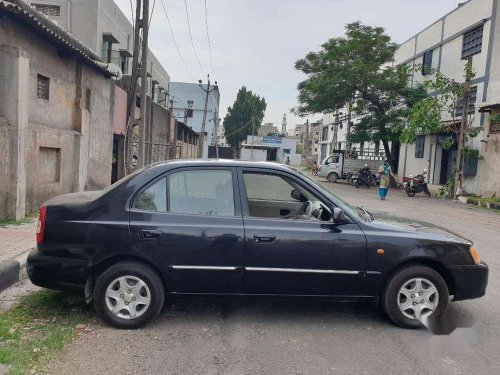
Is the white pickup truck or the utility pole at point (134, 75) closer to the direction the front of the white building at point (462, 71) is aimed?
the utility pole

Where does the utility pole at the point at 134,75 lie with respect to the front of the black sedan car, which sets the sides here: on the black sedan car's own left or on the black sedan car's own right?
on the black sedan car's own left

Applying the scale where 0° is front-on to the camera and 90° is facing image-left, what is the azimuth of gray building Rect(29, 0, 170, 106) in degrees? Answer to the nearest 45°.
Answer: approximately 315°

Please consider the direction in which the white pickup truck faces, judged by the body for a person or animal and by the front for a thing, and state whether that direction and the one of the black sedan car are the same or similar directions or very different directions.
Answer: very different directions

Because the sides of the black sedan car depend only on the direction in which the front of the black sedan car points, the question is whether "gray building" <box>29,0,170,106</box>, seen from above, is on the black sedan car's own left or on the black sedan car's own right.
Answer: on the black sedan car's own left

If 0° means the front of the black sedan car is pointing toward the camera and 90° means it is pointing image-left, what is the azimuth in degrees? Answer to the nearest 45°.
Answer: approximately 270°

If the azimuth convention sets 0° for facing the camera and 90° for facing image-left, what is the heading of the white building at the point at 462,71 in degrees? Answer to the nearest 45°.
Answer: approximately 45°

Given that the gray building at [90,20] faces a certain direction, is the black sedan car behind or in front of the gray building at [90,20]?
in front

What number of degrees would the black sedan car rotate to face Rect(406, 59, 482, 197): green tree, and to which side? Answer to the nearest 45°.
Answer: approximately 45° to its left

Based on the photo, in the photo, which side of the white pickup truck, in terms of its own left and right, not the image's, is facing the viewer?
left

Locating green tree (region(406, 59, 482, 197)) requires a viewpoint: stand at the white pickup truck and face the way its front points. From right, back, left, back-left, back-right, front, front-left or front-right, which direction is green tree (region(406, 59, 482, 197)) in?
back-left

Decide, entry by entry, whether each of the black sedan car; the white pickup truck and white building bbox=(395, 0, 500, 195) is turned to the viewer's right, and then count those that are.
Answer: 1
